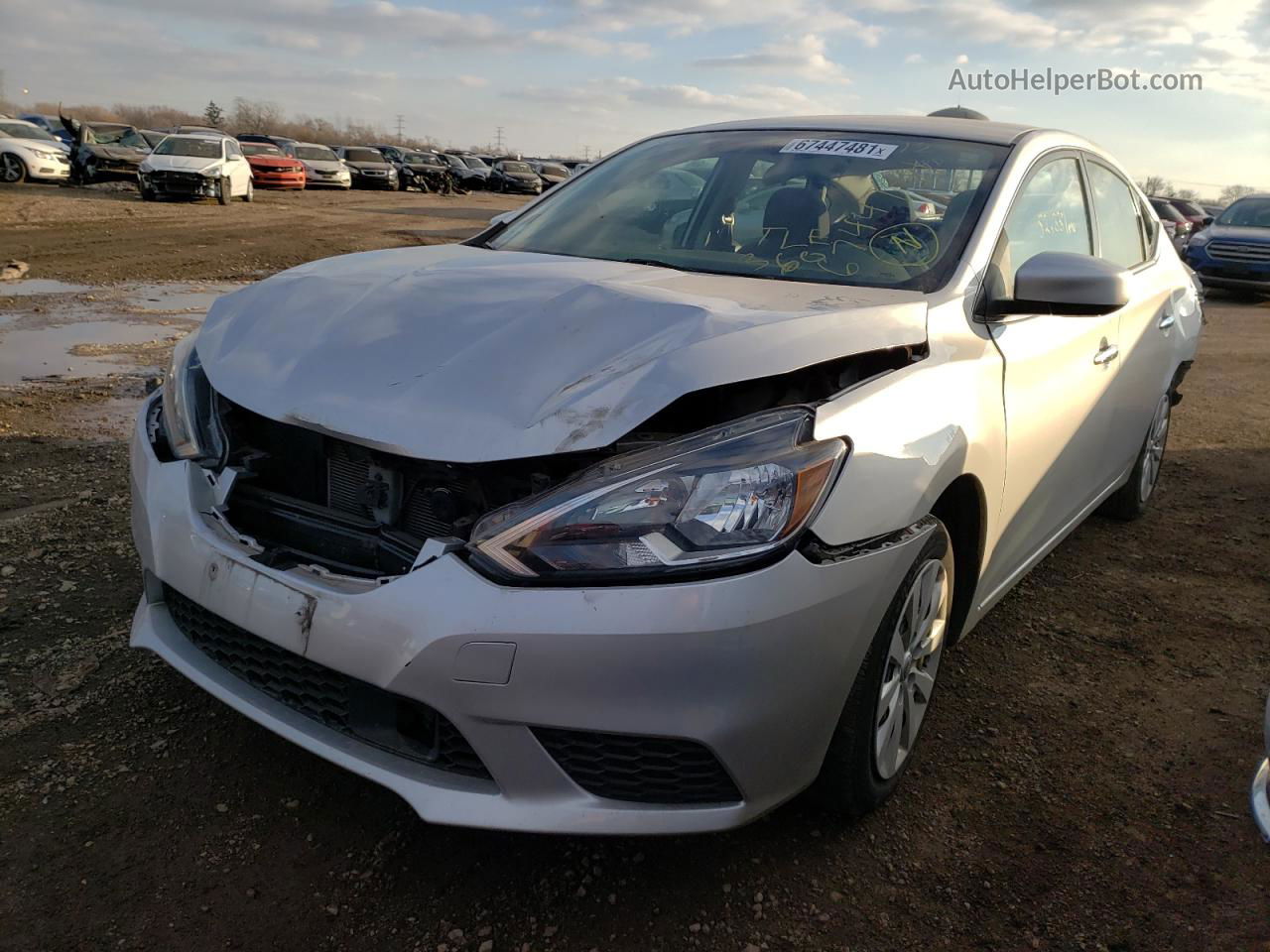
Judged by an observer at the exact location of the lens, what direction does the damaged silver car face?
facing the viewer and to the left of the viewer

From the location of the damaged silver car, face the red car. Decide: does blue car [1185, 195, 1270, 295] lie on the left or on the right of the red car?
right

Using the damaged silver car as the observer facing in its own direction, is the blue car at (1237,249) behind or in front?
behind

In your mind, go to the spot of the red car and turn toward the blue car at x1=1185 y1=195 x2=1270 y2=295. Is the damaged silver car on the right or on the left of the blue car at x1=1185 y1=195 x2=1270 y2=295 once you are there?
right

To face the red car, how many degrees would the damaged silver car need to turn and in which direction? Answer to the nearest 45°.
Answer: approximately 90° to its right

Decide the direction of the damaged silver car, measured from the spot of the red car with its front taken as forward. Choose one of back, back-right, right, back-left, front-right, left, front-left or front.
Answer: front-right

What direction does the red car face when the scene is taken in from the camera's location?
facing the viewer and to the right of the viewer

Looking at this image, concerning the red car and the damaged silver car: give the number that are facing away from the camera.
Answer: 0

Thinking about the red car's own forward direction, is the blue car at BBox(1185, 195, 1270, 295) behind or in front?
in front
